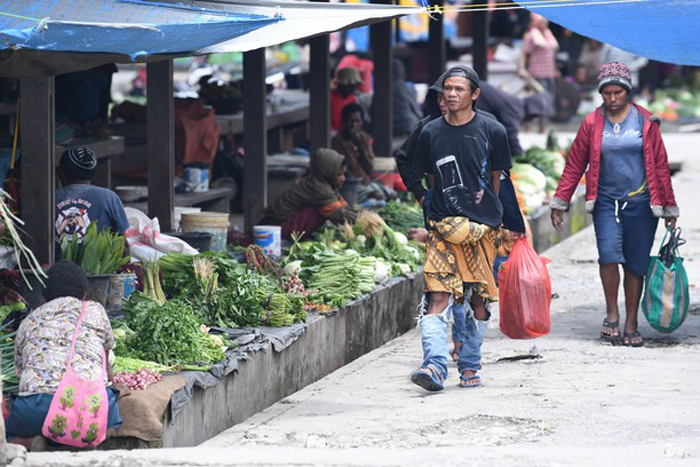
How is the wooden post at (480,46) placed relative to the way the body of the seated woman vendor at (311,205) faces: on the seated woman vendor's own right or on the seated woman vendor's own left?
on the seated woman vendor's own left

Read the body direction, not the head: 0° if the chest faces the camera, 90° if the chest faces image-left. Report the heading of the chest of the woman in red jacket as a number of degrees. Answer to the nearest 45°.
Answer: approximately 0°

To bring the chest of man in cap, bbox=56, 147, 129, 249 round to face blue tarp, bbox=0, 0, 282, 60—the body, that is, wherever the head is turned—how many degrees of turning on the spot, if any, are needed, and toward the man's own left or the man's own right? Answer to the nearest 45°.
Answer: approximately 180°

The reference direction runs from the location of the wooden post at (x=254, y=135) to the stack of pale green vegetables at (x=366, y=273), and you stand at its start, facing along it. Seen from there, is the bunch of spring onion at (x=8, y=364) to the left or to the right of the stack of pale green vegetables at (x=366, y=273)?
right
